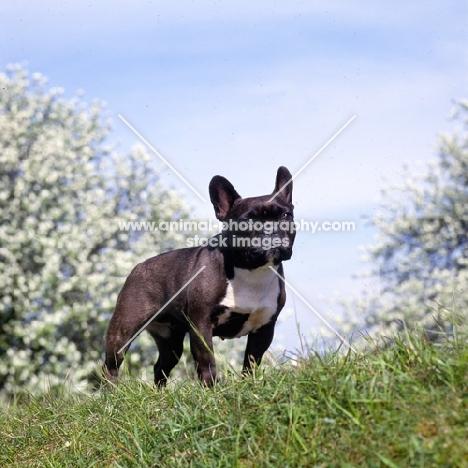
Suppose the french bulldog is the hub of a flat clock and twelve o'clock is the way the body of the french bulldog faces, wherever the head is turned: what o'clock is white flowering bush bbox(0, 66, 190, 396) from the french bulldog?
The white flowering bush is roughly at 7 o'clock from the french bulldog.

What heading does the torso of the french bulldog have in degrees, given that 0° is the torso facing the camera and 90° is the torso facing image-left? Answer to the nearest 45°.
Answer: approximately 315°
